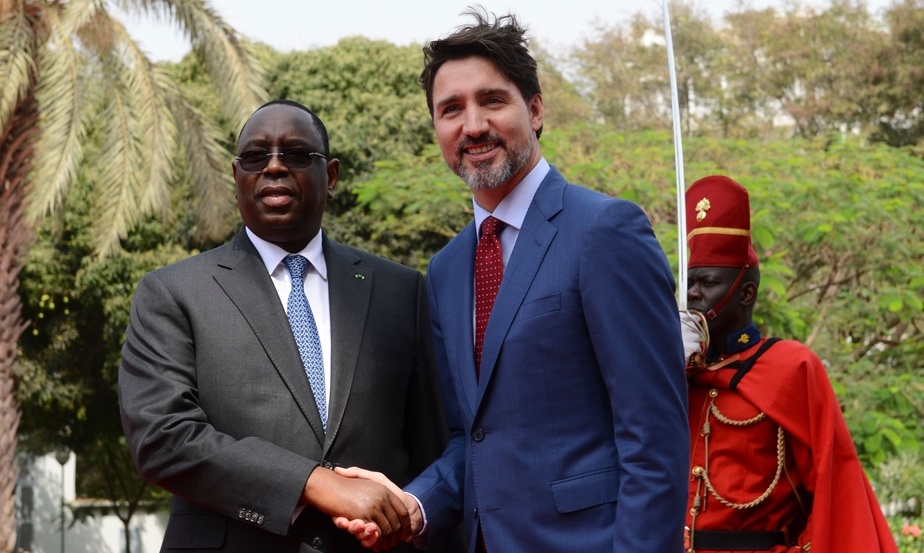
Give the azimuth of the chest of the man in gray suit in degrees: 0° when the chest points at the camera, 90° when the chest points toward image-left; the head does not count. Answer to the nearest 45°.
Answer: approximately 0°

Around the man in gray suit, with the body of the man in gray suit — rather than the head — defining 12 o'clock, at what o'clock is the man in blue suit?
The man in blue suit is roughly at 10 o'clock from the man in gray suit.

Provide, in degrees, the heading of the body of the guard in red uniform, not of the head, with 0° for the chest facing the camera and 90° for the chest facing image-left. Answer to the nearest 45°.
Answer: approximately 45°

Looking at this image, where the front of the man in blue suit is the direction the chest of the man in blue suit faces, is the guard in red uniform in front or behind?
behind

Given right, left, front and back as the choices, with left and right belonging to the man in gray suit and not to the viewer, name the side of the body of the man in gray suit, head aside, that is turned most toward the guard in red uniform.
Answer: left

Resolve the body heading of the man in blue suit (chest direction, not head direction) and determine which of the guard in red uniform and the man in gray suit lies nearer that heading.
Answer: the man in gray suit

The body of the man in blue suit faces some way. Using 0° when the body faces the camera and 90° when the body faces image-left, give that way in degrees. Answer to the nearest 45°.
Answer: approximately 45°
